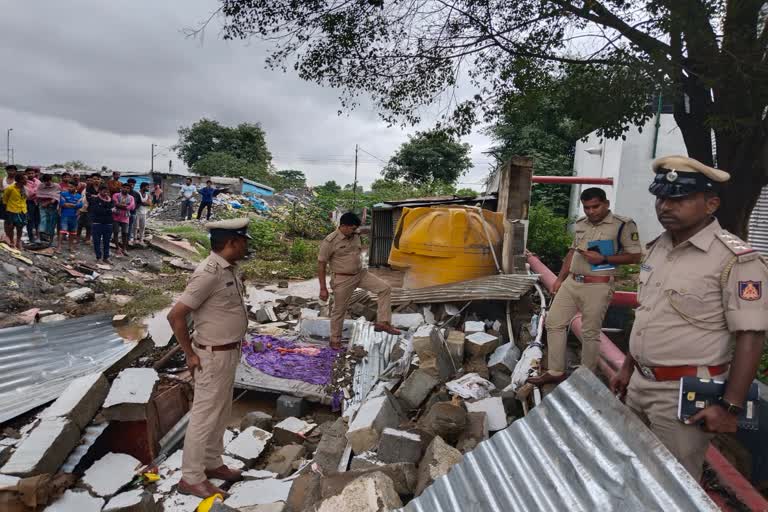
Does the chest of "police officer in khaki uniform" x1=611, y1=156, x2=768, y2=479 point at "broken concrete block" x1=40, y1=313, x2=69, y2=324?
no

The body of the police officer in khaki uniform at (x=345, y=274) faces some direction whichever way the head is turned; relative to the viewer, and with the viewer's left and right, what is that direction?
facing the viewer and to the right of the viewer

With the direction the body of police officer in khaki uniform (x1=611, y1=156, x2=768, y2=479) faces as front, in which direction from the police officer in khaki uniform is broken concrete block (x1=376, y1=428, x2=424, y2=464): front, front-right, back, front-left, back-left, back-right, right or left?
front-right

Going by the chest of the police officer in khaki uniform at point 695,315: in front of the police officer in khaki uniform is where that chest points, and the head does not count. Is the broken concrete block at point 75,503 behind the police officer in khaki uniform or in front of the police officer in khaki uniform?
in front

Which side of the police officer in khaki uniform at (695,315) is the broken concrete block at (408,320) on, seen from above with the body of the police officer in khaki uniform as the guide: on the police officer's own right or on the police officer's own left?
on the police officer's own right

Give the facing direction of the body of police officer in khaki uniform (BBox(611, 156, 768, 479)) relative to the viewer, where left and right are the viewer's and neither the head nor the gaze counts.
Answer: facing the viewer and to the left of the viewer

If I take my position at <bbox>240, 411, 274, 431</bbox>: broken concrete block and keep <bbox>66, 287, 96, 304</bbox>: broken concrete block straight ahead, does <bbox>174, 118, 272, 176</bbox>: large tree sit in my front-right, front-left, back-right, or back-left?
front-right

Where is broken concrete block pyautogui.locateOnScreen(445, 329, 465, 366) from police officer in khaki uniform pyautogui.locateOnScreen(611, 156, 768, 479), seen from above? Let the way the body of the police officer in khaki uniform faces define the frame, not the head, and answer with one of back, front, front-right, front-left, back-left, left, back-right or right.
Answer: right

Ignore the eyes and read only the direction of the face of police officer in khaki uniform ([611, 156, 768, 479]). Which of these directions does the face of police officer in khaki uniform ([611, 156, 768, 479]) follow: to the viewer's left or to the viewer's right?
to the viewer's left

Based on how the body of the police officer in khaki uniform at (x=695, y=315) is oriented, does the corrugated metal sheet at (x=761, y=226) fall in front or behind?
behind

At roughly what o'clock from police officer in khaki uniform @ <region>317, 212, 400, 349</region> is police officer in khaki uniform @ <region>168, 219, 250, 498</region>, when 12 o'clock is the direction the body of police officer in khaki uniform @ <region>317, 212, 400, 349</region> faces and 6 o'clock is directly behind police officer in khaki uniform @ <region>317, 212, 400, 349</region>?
police officer in khaki uniform @ <region>168, 219, 250, 498</region> is roughly at 2 o'clock from police officer in khaki uniform @ <region>317, 212, 400, 349</region>.

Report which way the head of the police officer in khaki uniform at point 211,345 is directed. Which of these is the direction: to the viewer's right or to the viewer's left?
to the viewer's right

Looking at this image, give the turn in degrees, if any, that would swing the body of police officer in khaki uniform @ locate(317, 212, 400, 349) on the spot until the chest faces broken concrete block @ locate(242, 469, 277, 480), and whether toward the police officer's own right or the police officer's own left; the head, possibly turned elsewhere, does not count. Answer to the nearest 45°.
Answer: approximately 45° to the police officer's own right

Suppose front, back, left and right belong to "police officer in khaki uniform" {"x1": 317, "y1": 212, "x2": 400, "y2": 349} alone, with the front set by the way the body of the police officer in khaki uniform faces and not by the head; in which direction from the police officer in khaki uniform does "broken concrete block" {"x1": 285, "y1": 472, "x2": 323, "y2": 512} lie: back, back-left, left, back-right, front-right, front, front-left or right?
front-right

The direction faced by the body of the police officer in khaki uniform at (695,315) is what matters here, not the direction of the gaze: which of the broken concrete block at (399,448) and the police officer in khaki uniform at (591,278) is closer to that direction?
the broken concrete block

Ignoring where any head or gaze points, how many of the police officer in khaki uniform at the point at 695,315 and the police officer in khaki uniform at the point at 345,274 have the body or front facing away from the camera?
0

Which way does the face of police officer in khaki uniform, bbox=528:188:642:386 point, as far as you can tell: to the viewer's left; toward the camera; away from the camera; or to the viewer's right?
toward the camera

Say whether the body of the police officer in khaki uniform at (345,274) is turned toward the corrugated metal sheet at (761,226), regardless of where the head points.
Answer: no
